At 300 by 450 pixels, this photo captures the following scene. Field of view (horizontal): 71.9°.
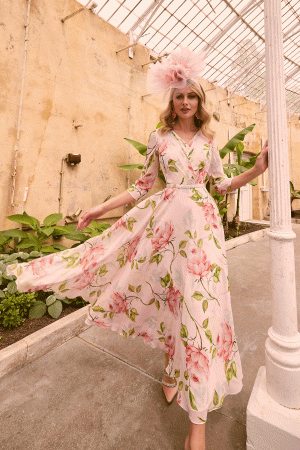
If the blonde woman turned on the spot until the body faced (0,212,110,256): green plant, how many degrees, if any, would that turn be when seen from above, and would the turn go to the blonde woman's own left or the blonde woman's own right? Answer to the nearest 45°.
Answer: approximately 135° to the blonde woman's own right

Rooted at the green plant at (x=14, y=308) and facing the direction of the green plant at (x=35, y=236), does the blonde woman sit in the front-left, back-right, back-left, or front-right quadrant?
back-right

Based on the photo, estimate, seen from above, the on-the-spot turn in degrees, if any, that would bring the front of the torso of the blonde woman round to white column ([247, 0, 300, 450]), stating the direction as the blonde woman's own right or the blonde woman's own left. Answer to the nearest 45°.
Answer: approximately 45° to the blonde woman's own left

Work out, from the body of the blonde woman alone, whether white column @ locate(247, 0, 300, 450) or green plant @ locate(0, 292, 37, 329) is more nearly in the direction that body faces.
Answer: the white column

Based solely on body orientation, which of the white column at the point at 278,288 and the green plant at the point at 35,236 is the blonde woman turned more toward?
the white column

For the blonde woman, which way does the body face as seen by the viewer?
toward the camera

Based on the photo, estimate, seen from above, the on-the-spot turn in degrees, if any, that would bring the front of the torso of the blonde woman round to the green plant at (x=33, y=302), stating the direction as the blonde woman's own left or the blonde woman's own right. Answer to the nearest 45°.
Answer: approximately 135° to the blonde woman's own right

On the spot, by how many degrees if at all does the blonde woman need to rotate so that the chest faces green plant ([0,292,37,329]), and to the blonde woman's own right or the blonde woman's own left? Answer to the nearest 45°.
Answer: approximately 135° to the blonde woman's own right
